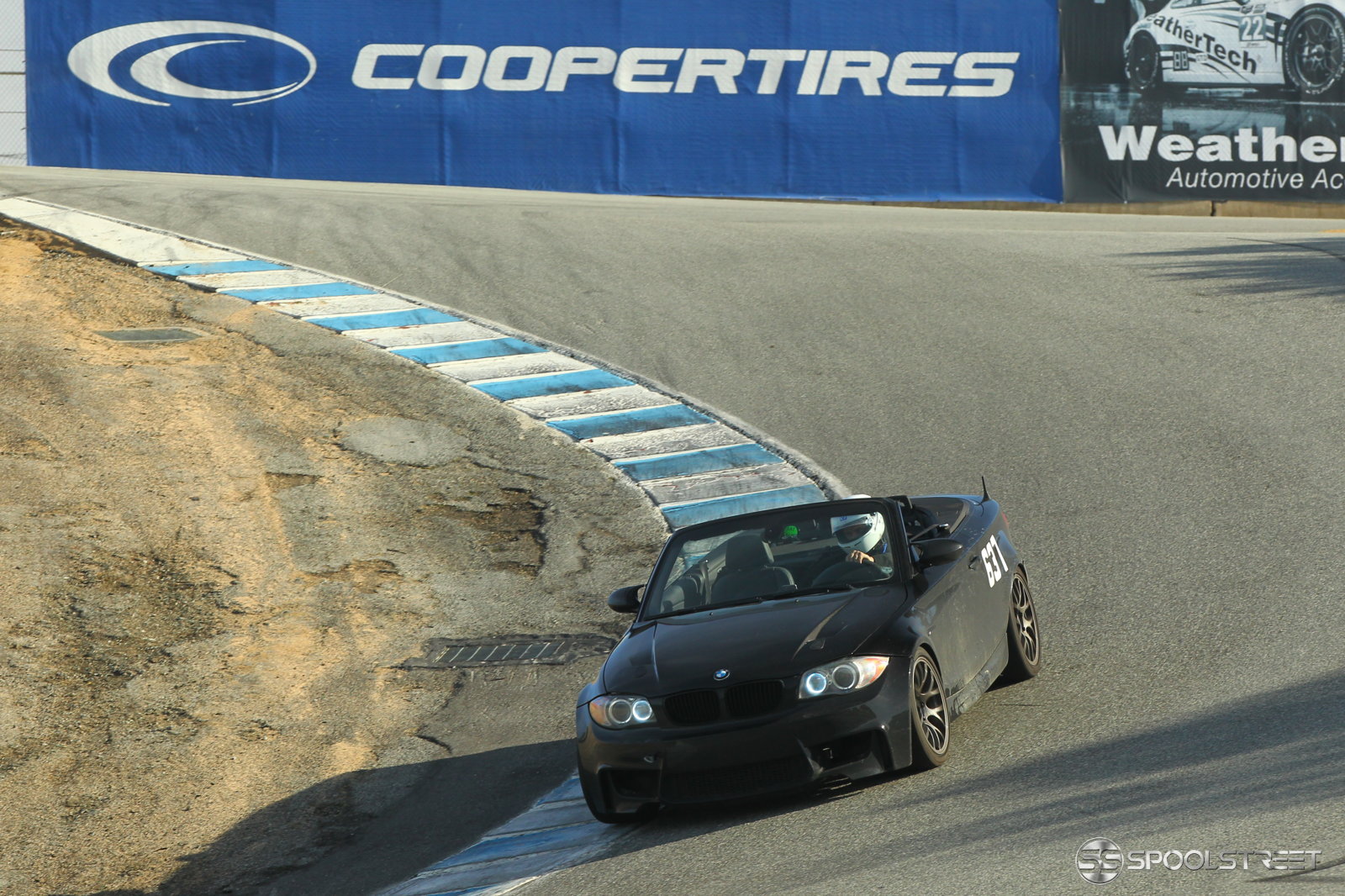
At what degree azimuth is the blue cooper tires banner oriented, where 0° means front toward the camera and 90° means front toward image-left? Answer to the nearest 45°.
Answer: approximately 0°

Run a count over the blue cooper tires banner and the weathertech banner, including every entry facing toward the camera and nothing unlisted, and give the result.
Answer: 2

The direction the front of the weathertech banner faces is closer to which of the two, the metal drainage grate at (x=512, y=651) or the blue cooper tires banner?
the metal drainage grate

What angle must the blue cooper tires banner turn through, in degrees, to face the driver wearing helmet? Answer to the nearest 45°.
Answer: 0° — it already faces them

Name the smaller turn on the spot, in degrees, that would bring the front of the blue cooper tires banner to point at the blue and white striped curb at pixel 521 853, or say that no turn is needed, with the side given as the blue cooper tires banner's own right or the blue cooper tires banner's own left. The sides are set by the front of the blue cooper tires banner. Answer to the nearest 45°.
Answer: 0° — it already faces it

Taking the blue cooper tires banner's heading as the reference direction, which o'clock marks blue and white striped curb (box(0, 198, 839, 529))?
The blue and white striped curb is roughly at 12 o'clock from the blue cooper tires banner.

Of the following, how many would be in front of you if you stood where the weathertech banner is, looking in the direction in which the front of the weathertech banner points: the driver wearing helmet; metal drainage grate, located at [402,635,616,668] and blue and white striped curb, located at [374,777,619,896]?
3

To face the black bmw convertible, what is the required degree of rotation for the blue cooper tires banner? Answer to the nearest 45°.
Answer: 0° — it already faces it

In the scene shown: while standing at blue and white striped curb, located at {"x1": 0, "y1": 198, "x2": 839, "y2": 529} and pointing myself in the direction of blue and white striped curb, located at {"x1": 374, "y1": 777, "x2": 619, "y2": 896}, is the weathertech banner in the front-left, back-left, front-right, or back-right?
back-left

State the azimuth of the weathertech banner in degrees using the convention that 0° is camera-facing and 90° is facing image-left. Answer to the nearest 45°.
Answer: approximately 0°

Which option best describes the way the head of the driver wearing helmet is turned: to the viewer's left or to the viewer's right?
to the viewer's left

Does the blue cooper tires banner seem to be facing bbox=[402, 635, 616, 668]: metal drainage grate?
yes

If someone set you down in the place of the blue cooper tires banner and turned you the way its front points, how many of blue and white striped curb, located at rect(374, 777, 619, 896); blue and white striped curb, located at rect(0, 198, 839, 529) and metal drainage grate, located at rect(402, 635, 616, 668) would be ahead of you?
3

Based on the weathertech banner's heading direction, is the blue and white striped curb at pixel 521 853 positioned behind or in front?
in front
